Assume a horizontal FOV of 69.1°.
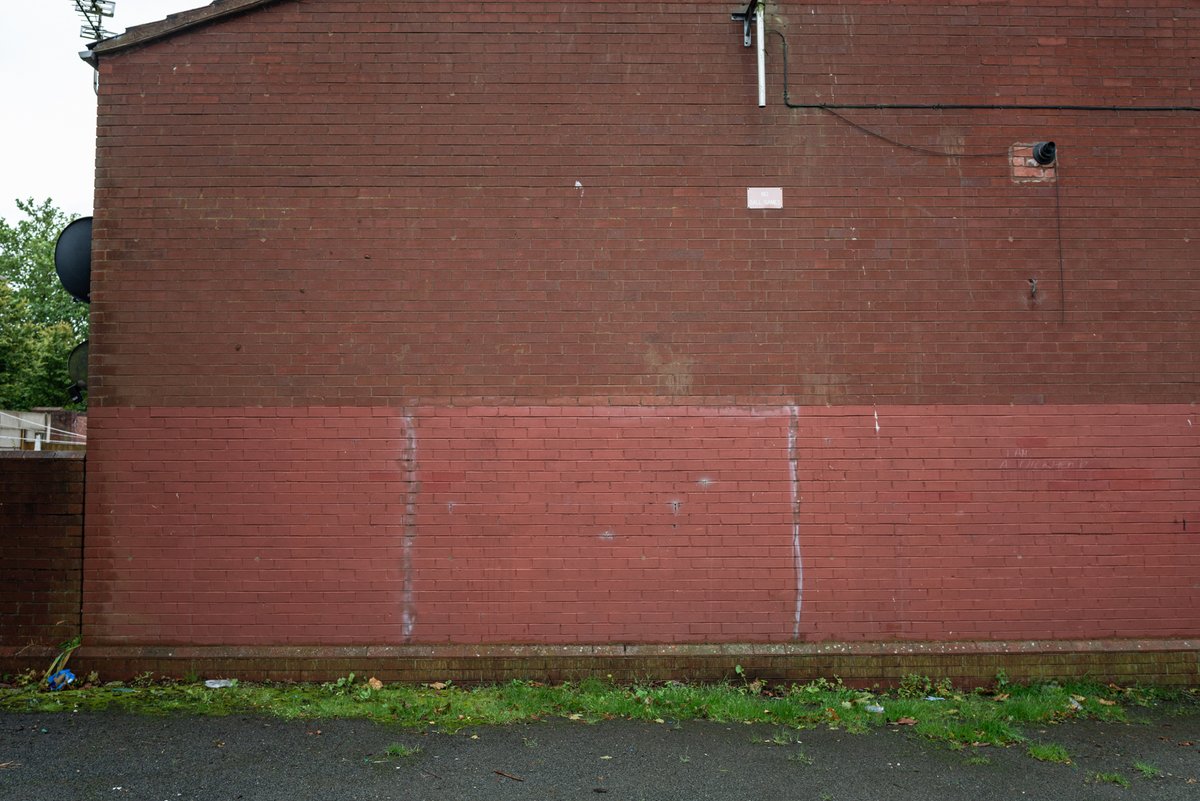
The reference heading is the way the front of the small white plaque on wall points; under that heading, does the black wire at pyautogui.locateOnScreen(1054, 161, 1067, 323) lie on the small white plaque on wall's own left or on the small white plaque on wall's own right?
on the small white plaque on wall's own left

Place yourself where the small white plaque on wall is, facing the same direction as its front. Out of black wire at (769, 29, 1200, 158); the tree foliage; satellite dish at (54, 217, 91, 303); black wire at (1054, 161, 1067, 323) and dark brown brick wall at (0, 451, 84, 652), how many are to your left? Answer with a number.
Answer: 2

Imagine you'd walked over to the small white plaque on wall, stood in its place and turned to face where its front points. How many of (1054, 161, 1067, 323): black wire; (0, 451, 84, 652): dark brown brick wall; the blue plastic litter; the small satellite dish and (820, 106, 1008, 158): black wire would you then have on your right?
3

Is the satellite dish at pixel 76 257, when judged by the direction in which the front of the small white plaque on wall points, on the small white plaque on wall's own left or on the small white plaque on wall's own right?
on the small white plaque on wall's own right

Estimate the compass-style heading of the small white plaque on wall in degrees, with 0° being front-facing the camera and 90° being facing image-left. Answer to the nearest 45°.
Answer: approximately 0°

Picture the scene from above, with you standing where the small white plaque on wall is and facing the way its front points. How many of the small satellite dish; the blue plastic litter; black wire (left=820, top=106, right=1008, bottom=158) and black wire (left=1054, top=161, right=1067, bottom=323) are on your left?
2

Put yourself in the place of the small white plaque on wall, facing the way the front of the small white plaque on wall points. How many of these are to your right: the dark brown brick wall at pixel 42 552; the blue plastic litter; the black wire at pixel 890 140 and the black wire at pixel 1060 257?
2

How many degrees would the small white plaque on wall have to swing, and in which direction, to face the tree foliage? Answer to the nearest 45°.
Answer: approximately 135° to its right

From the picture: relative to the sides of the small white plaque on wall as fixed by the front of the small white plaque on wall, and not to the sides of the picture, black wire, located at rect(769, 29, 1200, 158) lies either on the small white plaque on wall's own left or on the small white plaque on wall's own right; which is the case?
on the small white plaque on wall's own left

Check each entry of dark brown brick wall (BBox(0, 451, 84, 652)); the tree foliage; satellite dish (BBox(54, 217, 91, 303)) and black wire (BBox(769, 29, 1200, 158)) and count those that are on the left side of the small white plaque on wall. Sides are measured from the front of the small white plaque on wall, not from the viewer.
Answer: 1

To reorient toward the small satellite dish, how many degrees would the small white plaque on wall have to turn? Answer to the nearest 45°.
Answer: approximately 90° to its right

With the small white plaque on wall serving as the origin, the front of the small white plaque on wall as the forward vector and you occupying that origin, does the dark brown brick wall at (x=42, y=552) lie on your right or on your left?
on your right
